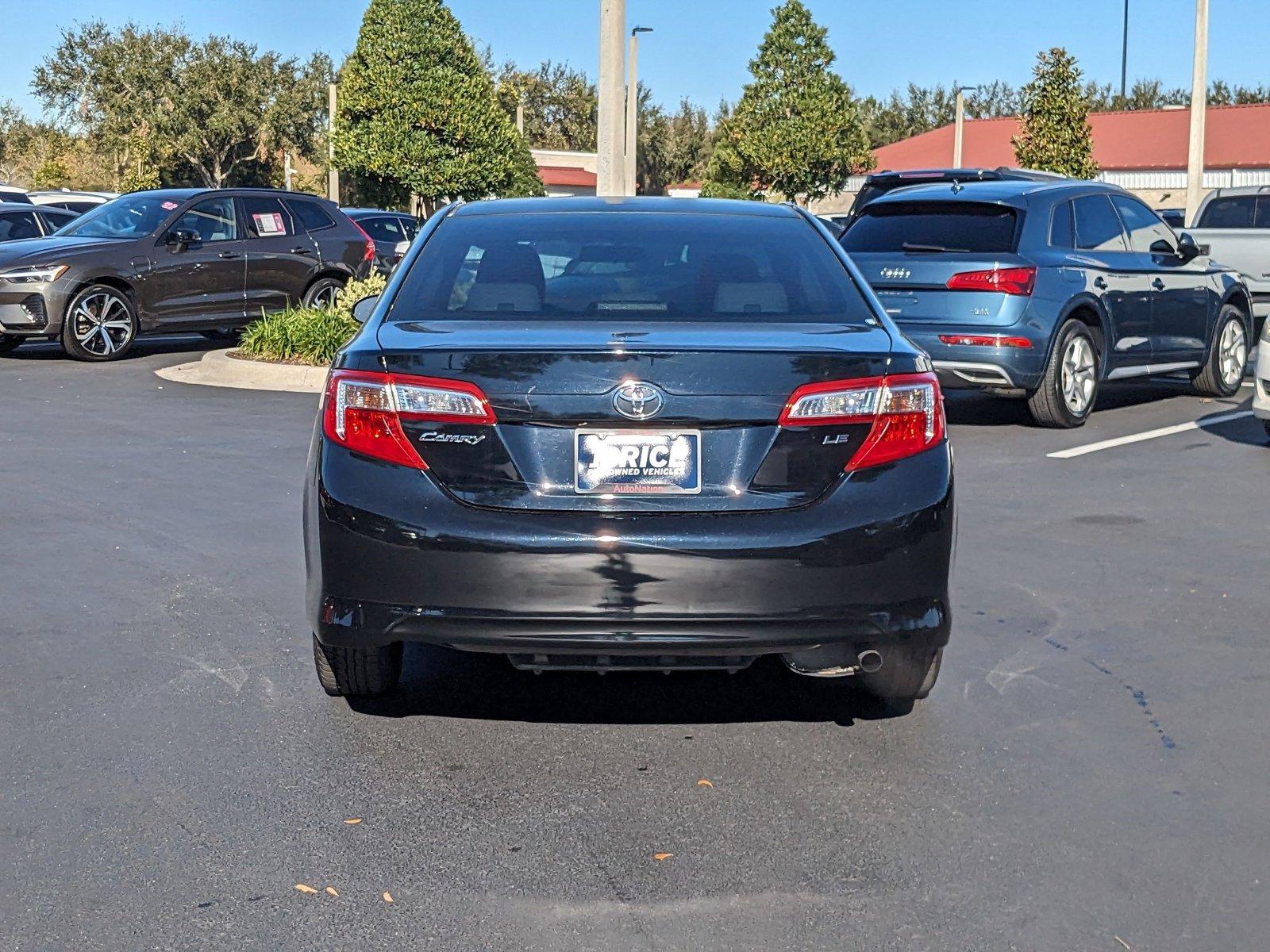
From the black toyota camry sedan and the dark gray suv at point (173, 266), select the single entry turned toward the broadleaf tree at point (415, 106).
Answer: the black toyota camry sedan

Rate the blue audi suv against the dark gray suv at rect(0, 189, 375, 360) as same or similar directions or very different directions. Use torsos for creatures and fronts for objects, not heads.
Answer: very different directions

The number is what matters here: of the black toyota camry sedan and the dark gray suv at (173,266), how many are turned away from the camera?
1

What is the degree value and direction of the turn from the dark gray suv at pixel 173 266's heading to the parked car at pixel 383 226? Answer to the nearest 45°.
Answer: approximately 180°

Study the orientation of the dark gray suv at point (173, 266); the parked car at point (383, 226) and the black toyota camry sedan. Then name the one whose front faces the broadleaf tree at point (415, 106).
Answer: the black toyota camry sedan

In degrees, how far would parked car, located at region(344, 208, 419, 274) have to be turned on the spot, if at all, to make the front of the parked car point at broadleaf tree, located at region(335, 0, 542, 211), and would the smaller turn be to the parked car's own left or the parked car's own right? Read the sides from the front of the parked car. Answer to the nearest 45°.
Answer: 0° — it already faces it

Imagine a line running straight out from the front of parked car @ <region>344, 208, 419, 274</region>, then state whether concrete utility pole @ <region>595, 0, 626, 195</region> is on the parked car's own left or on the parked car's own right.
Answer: on the parked car's own left

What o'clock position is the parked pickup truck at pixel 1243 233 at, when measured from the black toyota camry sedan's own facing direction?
The parked pickup truck is roughly at 1 o'clock from the black toyota camry sedan.

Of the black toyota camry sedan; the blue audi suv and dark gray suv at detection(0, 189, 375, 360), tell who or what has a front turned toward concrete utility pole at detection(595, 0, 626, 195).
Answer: the black toyota camry sedan

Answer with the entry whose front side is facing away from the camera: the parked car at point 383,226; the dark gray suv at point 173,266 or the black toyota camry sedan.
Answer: the black toyota camry sedan

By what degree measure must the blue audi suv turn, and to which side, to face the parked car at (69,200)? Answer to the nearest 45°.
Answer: approximately 90° to its left

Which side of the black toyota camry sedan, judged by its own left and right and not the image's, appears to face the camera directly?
back

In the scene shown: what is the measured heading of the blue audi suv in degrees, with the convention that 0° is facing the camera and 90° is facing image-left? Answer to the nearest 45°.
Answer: approximately 225°
